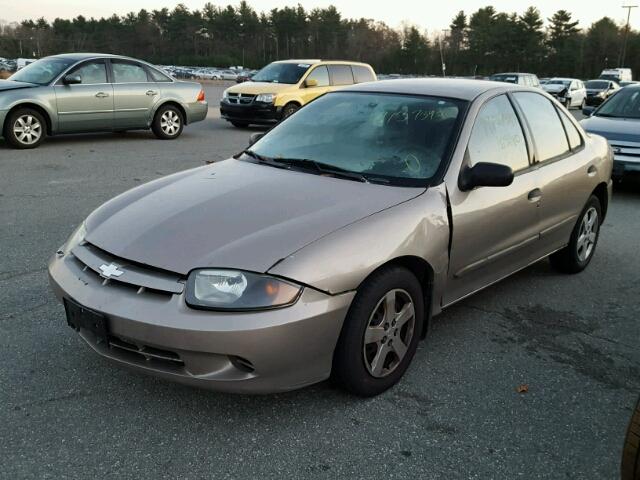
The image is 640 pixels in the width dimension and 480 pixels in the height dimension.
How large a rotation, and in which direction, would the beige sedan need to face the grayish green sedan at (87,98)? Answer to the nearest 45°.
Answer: approximately 90° to its right

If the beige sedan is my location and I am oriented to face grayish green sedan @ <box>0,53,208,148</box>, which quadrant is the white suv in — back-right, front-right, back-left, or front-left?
front-right

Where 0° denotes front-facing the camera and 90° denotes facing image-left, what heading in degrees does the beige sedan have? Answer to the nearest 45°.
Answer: approximately 45°

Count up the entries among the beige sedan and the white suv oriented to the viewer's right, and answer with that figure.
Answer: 0

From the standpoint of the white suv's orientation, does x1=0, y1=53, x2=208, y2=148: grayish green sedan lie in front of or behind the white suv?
in front

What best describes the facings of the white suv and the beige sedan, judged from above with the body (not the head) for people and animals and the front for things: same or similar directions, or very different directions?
same or similar directions

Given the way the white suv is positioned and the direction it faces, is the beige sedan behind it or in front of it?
in front

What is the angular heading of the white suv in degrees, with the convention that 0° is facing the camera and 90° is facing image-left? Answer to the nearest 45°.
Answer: approximately 45°
